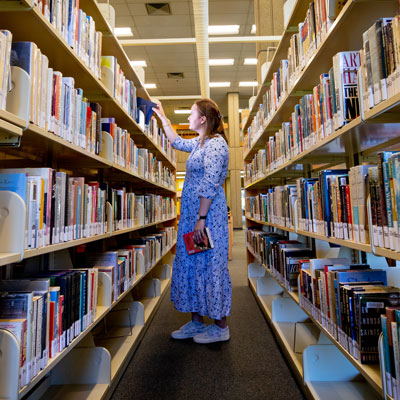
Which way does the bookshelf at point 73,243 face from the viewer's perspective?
to the viewer's right

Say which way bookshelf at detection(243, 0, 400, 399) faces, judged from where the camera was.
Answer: facing to the left of the viewer

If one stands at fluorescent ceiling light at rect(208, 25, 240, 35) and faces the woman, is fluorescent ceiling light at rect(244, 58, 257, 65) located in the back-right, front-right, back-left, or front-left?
back-left

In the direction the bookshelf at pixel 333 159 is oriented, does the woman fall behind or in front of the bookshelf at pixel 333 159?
in front

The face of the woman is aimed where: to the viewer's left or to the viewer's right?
to the viewer's left

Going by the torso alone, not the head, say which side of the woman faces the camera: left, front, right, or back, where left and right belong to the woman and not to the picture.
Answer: left

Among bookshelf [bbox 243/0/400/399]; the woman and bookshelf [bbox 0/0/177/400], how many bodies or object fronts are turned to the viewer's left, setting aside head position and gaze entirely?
2

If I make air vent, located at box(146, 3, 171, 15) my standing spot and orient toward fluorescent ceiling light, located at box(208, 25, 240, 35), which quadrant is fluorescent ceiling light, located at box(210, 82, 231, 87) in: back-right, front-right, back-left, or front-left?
front-left

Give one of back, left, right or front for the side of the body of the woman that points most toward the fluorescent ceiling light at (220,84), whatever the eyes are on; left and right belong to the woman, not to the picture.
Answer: right
